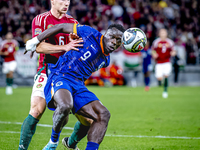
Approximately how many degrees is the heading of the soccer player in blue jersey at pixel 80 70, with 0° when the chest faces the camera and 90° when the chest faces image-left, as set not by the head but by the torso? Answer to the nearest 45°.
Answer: approximately 315°

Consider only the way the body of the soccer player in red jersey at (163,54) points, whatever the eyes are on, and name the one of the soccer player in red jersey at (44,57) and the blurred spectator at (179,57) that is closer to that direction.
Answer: the soccer player in red jersey

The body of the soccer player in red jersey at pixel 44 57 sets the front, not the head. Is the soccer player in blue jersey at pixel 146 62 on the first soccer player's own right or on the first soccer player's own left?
on the first soccer player's own left

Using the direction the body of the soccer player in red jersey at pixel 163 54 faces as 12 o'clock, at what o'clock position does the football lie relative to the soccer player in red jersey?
The football is roughly at 12 o'clock from the soccer player in red jersey.

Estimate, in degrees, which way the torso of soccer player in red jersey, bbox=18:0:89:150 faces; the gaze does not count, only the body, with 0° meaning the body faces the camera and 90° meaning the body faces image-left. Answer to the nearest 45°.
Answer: approximately 315°

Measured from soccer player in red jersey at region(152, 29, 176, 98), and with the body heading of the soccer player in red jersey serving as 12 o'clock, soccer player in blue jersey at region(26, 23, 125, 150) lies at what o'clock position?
The soccer player in blue jersey is roughly at 12 o'clock from the soccer player in red jersey.

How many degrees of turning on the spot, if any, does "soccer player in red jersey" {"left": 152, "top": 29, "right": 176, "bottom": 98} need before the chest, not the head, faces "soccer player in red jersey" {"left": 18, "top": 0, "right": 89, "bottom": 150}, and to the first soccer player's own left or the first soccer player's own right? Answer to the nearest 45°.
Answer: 0° — they already face them

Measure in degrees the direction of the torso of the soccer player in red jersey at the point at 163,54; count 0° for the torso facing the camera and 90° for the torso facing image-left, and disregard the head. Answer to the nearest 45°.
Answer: approximately 0°

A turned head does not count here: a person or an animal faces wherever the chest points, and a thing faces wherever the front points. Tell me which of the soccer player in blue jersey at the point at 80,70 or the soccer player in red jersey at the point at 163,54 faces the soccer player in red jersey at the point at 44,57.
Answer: the soccer player in red jersey at the point at 163,54
